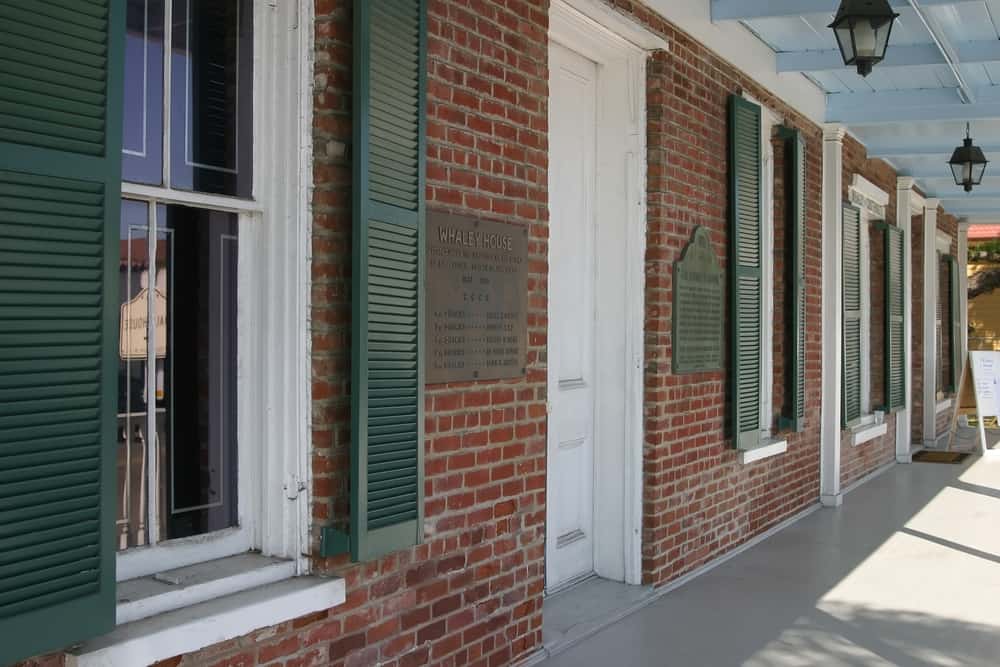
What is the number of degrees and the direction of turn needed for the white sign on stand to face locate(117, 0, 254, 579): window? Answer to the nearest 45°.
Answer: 0° — it already faces it

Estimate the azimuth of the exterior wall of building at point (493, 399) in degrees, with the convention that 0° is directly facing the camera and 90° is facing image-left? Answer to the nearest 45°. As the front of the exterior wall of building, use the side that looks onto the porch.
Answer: approximately 315°

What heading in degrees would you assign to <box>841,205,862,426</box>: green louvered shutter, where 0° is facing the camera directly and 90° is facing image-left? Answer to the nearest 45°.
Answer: approximately 270°

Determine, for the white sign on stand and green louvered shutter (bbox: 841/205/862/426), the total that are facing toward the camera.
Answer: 1

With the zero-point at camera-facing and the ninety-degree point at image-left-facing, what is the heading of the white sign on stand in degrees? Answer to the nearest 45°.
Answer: approximately 0°

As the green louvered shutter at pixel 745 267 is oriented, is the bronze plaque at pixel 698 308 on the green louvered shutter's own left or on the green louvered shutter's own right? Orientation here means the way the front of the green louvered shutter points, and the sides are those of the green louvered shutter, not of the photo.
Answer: on the green louvered shutter's own right

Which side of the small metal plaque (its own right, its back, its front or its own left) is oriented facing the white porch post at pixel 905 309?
left

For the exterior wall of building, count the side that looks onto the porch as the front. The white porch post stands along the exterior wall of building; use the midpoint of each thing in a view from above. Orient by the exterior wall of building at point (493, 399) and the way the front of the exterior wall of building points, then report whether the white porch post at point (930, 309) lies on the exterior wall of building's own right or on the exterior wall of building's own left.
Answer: on the exterior wall of building's own left
